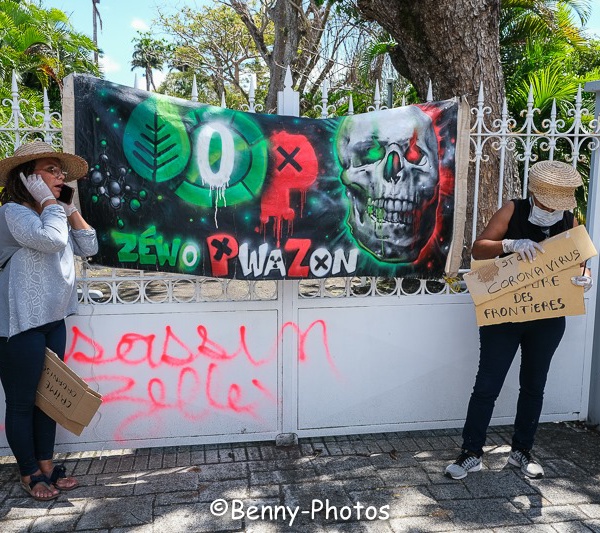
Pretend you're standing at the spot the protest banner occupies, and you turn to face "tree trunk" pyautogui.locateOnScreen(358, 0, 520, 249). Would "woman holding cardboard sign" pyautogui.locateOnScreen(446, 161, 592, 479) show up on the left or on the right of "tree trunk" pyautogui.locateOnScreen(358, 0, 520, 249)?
right

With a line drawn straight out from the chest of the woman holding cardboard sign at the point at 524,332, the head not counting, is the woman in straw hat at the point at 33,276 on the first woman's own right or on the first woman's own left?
on the first woman's own right

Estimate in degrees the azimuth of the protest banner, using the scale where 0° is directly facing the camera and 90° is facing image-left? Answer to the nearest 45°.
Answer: approximately 0°

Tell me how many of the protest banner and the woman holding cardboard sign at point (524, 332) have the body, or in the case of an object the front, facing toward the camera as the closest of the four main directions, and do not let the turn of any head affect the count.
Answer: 2

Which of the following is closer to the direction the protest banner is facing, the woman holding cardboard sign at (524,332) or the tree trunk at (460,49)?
the woman holding cardboard sign

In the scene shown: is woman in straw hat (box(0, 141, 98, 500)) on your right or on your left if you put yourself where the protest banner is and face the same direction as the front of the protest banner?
on your right

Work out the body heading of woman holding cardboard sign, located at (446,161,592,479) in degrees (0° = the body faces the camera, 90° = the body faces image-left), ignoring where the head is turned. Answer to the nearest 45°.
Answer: approximately 0°

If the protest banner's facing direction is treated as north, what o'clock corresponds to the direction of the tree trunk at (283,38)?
The tree trunk is roughly at 6 o'clock from the protest banner.
